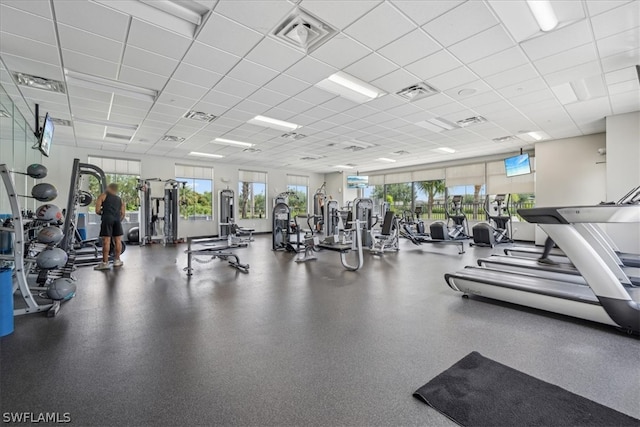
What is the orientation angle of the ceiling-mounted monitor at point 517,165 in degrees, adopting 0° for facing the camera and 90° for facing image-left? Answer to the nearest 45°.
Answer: approximately 45°

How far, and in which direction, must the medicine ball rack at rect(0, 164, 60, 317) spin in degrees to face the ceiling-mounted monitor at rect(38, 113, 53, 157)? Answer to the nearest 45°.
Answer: approximately 90° to its left

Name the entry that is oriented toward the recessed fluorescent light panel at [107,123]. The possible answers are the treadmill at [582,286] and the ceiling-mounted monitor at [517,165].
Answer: the ceiling-mounted monitor

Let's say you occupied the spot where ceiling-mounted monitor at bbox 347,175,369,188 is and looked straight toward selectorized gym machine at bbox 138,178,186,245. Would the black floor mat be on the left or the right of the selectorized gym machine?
left

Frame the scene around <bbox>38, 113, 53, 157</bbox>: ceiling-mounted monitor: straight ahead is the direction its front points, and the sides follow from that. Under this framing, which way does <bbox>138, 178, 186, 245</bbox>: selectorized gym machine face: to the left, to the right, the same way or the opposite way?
to the right

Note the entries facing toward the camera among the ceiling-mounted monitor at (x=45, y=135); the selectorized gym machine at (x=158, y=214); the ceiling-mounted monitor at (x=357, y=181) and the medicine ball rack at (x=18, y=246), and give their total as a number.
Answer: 2

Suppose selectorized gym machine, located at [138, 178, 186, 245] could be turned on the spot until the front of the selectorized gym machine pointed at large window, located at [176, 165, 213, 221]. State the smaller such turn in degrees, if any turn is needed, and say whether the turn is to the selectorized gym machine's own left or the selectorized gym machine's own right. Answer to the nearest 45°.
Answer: approximately 135° to the selectorized gym machine's own left

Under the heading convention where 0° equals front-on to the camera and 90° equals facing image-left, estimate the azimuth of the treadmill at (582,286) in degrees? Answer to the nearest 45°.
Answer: approximately 315°

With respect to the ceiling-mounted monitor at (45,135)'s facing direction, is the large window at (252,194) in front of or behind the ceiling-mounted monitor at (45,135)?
in front

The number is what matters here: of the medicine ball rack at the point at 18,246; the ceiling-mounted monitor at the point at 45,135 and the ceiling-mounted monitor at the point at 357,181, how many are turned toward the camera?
1

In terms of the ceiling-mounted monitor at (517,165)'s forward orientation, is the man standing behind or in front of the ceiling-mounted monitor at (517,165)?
in front

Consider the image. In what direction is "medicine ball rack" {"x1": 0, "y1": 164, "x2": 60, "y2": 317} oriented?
to the viewer's right

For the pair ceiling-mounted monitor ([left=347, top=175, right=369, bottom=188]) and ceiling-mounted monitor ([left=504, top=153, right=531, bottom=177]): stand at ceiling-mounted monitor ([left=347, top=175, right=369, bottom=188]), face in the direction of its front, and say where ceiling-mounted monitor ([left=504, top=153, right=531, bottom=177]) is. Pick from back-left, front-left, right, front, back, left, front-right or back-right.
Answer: front-left
